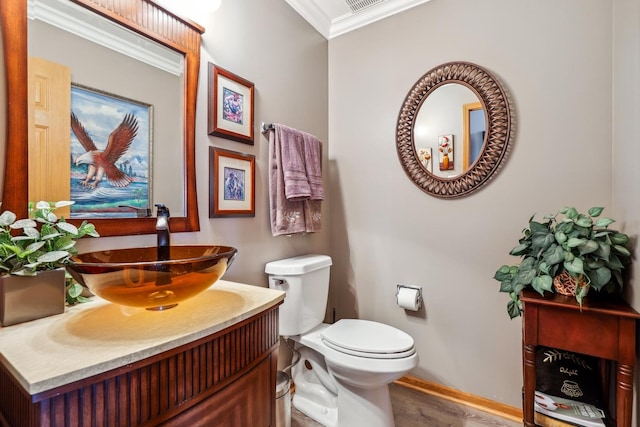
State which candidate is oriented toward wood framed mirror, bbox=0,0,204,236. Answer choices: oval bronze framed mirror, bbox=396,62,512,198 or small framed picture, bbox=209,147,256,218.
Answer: oval bronze framed mirror, bbox=396,62,512,198

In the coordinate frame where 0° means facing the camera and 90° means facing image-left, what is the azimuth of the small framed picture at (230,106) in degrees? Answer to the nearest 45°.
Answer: approximately 315°

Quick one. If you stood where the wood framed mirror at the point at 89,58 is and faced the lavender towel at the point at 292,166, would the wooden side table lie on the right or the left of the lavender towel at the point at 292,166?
right

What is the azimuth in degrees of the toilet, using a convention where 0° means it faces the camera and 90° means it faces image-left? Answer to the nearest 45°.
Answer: approximately 315°

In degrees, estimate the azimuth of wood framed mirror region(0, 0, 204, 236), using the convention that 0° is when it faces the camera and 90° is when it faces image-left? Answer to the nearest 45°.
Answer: approximately 315°

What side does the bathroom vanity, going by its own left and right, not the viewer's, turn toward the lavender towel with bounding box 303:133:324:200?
left

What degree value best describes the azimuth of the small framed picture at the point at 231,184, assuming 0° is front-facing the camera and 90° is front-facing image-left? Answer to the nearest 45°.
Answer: approximately 315°
